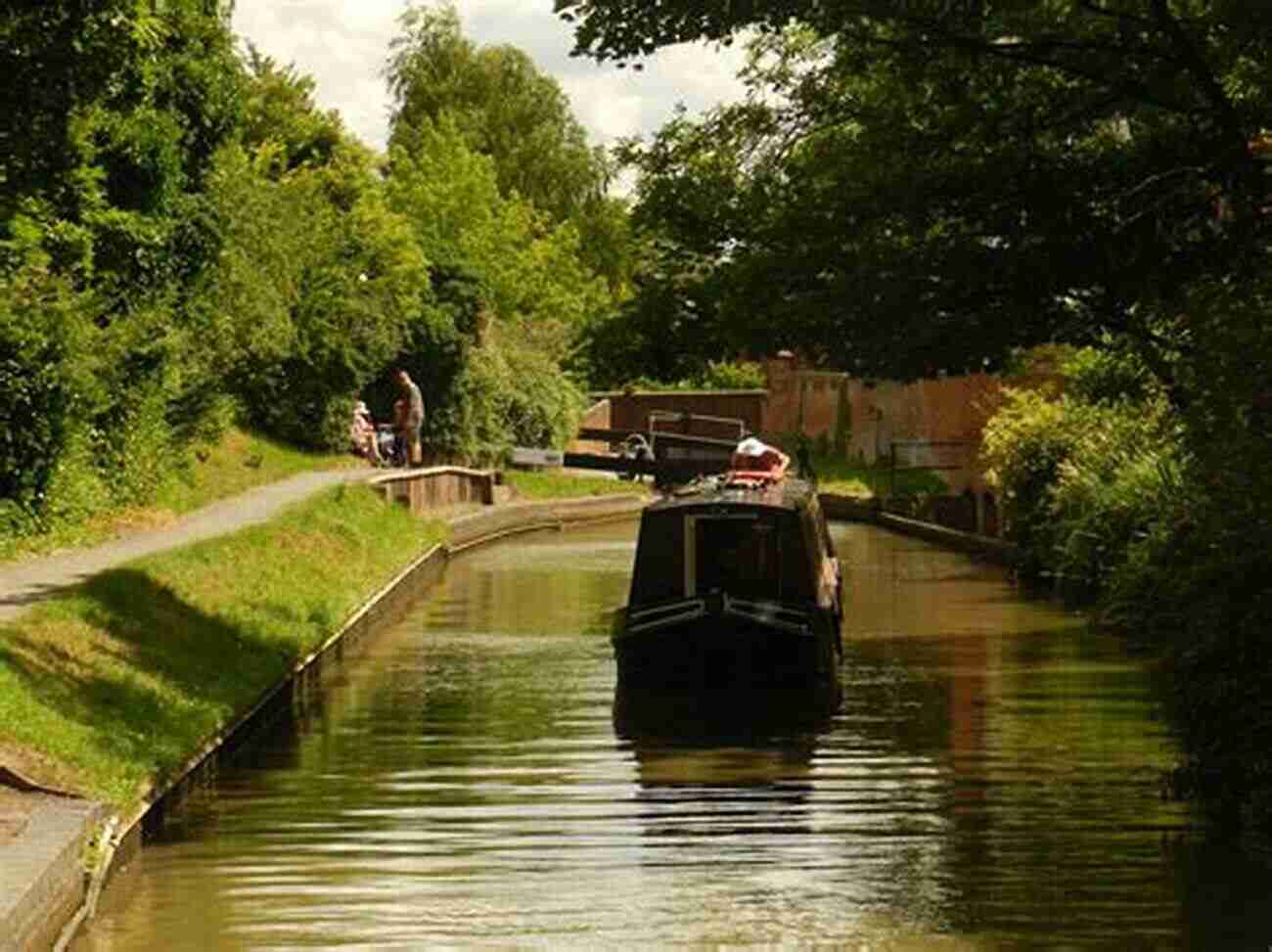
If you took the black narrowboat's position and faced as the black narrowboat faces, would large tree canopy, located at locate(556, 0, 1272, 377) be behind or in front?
in front
